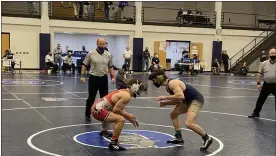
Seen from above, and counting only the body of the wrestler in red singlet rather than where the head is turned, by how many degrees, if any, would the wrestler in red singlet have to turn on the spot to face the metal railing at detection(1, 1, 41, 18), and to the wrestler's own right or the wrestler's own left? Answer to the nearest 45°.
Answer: approximately 90° to the wrestler's own left

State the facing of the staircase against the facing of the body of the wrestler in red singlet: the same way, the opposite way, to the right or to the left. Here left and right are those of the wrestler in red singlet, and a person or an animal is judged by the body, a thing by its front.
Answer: the opposite way

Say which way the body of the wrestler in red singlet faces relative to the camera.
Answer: to the viewer's right

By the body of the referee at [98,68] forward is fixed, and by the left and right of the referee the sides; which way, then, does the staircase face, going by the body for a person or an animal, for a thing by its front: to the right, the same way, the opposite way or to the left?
to the right

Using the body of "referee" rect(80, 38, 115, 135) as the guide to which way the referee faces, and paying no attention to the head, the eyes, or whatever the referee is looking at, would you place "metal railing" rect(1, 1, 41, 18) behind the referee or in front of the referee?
behind

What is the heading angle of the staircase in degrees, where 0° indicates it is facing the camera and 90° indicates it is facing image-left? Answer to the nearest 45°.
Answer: approximately 90°

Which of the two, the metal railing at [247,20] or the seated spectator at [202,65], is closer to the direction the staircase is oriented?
the seated spectator
